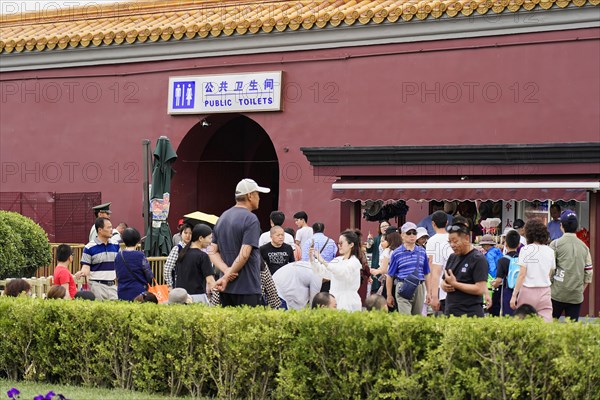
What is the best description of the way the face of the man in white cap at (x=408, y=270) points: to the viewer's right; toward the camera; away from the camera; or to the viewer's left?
toward the camera

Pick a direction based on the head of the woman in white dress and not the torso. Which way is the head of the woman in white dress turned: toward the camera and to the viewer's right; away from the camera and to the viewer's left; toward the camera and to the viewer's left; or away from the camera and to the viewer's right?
toward the camera and to the viewer's left

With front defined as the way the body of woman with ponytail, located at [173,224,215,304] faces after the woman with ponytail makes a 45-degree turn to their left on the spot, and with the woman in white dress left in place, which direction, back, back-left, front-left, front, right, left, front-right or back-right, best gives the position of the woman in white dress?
right

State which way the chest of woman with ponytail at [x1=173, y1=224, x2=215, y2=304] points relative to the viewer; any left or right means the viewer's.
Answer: facing away from the viewer and to the right of the viewer

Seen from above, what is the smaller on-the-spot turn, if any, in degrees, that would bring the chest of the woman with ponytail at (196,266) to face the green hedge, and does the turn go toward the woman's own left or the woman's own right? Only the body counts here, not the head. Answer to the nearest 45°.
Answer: approximately 135° to the woman's own right

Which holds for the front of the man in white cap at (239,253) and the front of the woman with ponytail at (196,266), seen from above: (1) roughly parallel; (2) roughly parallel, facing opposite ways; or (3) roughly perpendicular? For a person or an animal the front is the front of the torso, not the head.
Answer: roughly parallel

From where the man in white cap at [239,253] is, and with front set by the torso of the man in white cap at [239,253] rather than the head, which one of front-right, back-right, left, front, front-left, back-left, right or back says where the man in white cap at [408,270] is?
front

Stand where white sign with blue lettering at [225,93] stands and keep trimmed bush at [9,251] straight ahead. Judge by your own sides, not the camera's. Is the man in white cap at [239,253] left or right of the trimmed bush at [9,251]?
left

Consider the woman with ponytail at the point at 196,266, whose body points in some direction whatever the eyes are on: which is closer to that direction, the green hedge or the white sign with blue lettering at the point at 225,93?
the white sign with blue lettering

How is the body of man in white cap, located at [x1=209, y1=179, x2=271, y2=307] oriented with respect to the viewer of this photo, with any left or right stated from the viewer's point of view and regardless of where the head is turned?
facing away from the viewer and to the right of the viewer
